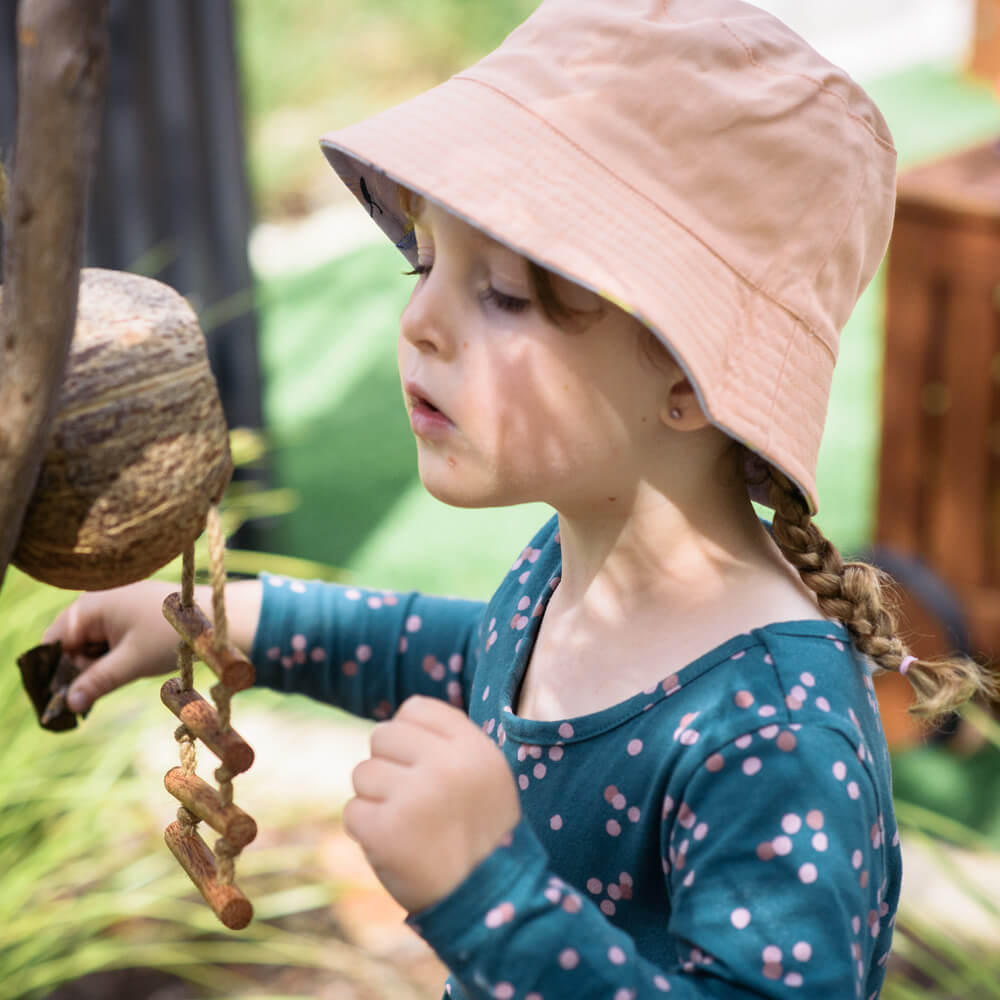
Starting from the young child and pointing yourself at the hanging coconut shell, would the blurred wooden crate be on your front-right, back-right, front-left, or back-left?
back-right

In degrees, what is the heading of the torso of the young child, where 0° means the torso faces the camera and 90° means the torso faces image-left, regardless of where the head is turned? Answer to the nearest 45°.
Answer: approximately 45°

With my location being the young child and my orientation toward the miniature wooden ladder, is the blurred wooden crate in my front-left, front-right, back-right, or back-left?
back-right

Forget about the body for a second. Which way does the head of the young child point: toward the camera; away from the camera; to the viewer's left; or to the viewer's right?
to the viewer's left
